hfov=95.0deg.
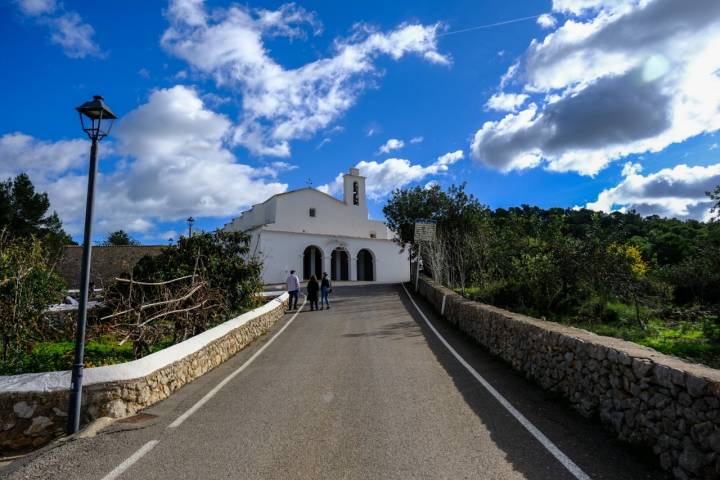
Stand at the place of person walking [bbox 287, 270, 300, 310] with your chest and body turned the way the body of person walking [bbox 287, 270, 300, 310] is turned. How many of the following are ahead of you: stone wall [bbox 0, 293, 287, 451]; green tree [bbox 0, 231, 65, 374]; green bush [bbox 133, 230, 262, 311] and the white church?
1

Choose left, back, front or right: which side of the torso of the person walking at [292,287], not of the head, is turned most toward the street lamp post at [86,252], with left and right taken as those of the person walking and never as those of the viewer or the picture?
back

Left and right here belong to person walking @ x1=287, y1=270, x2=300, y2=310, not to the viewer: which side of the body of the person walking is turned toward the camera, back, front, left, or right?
back

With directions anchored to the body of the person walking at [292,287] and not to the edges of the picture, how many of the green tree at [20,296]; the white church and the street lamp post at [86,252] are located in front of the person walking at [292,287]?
1

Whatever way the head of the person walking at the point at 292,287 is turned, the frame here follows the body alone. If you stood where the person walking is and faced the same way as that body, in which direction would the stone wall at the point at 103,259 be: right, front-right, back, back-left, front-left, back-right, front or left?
front-left

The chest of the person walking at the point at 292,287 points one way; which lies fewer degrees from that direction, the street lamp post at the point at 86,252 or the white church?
the white church

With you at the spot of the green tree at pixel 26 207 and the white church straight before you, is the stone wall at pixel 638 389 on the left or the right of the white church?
right

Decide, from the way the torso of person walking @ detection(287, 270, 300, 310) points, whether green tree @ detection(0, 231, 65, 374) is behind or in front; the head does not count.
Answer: behind

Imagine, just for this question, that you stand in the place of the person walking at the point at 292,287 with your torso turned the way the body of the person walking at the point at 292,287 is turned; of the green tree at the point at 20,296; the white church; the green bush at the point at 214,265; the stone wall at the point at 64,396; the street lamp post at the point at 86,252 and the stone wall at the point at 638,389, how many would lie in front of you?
1

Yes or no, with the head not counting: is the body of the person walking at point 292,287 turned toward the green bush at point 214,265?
no

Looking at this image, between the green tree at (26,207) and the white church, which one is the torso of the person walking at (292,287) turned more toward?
the white church

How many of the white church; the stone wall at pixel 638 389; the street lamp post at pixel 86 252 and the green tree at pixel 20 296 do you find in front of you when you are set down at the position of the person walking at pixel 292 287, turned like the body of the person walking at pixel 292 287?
1

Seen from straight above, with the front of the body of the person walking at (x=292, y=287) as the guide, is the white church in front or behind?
in front

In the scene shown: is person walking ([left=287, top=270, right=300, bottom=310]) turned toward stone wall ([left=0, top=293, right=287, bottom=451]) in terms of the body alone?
no
